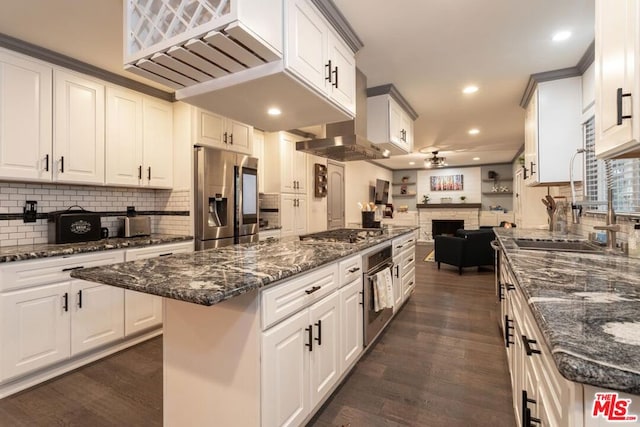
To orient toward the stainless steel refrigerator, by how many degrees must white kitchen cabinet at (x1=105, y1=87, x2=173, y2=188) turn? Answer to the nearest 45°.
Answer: approximately 45° to its left

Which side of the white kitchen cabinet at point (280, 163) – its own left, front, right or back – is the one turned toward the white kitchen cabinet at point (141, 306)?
right

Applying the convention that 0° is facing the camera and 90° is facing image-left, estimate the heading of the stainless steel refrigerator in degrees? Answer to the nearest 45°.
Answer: approximately 315°

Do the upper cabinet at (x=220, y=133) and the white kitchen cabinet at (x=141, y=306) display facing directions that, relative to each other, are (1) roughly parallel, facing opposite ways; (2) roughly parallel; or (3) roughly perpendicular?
roughly parallel

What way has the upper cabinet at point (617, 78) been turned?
to the viewer's left

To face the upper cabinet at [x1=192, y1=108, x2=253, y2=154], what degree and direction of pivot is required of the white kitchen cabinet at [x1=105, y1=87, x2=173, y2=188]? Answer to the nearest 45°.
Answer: approximately 45° to its left

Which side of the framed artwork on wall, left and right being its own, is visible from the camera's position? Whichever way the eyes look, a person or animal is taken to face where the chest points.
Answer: front

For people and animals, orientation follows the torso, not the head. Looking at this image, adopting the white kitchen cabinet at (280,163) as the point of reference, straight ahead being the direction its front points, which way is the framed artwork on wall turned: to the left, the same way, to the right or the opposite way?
to the right

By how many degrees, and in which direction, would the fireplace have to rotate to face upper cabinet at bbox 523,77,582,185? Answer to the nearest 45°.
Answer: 0° — it already faces it

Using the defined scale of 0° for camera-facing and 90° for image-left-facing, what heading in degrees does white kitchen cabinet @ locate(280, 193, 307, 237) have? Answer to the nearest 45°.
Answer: approximately 315°

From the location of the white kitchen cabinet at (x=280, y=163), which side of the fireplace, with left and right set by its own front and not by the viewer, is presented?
front

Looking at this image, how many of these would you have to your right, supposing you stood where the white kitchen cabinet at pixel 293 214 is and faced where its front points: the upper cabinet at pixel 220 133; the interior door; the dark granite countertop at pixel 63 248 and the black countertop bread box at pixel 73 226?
3

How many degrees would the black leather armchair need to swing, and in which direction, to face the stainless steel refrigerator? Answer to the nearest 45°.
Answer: approximately 90° to its left

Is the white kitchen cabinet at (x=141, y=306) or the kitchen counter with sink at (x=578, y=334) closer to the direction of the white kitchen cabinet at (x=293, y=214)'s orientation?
the kitchen counter with sink

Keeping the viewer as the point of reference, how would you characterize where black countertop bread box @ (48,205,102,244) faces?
facing the viewer and to the right of the viewer
